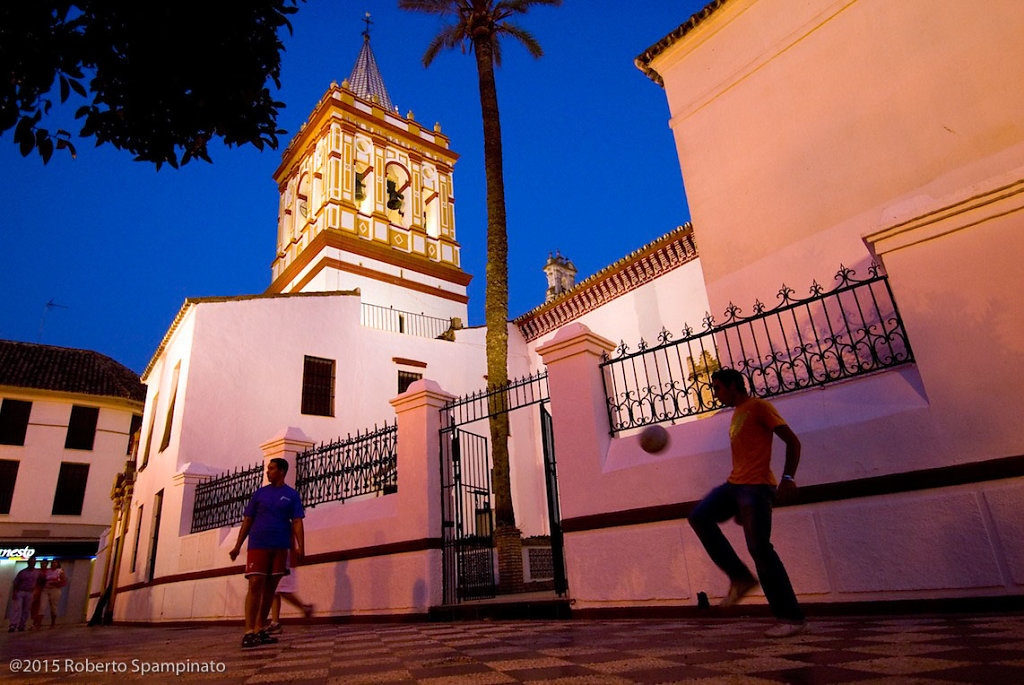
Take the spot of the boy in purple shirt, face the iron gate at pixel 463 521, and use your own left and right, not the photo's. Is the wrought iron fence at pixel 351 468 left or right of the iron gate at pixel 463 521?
left

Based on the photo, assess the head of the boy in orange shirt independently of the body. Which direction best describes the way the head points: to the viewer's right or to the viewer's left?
to the viewer's left

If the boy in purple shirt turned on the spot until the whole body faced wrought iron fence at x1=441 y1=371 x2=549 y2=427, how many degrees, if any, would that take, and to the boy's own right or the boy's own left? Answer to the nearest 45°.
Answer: approximately 90° to the boy's own left

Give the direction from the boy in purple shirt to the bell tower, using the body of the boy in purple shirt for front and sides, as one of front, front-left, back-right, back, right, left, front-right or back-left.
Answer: back

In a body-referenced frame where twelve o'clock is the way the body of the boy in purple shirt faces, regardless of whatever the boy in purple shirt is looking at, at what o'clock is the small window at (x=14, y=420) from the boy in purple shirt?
The small window is roughly at 5 o'clock from the boy in purple shirt.

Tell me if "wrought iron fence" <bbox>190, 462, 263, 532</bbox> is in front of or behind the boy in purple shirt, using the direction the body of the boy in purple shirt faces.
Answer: behind

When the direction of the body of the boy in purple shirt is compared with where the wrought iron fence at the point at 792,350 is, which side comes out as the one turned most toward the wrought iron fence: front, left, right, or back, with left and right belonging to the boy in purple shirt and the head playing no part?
left

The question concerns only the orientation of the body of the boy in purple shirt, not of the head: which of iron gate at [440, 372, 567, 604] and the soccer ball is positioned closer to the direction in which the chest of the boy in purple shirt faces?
the soccer ball

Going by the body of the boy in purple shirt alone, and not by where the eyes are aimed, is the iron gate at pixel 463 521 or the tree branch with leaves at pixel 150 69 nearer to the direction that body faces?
the tree branch with leaves

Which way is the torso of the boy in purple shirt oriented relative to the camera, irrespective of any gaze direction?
toward the camera

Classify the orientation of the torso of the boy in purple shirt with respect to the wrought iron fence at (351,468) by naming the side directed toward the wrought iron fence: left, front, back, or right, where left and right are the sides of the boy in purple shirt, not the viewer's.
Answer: back

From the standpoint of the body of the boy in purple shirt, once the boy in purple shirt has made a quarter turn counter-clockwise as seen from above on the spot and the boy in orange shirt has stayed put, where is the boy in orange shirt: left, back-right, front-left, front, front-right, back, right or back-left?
front-right
